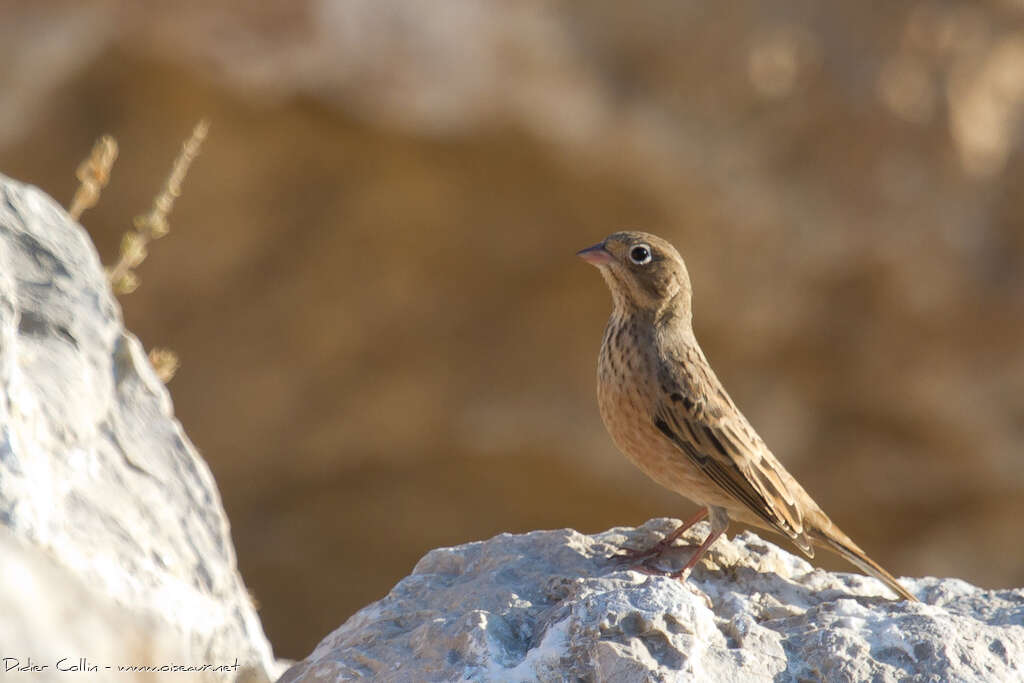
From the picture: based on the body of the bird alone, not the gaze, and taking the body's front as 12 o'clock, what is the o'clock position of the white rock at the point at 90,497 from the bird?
The white rock is roughly at 11 o'clock from the bird.

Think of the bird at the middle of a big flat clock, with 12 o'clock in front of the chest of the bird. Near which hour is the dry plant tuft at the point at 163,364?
The dry plant tuft is roughly at 12 o'clock from the bird.

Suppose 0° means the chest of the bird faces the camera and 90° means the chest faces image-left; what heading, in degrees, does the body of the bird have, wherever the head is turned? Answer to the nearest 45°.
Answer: approximately 90°
